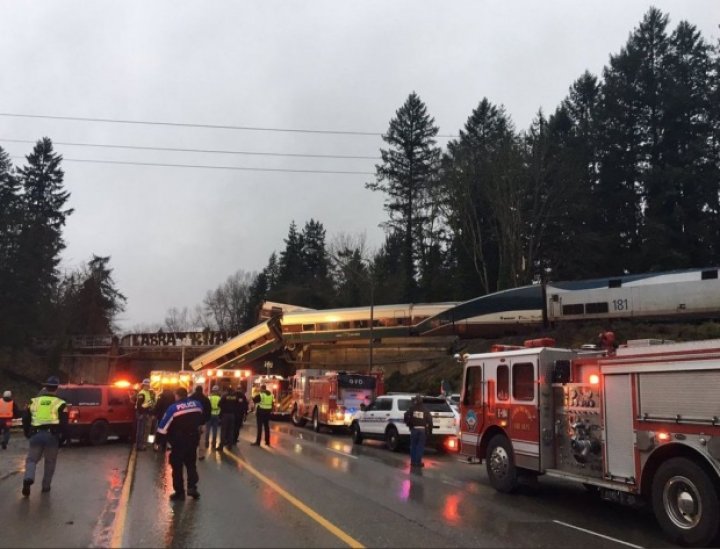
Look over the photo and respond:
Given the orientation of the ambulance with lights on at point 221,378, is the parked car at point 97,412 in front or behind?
in front

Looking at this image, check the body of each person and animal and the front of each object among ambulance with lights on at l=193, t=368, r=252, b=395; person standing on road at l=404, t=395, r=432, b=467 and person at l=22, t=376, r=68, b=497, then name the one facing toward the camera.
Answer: the ambulance with lights on

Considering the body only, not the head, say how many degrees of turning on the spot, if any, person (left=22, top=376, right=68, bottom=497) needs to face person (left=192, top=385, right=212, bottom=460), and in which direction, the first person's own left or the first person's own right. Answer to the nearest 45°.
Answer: approximately 90° to the first person's own right

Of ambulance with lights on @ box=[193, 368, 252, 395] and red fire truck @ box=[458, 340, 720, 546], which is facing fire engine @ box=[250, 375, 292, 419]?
the red fire truck

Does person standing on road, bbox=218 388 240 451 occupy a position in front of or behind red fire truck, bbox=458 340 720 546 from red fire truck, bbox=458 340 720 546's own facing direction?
in front

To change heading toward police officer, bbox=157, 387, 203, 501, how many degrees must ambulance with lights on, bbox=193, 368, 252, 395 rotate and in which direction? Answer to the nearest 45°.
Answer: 0° — it already faces them

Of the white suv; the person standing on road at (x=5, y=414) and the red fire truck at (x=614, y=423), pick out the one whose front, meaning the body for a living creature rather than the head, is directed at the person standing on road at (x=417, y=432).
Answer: the red fire truck

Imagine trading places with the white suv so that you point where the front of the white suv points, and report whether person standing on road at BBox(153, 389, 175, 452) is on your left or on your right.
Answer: on your left
